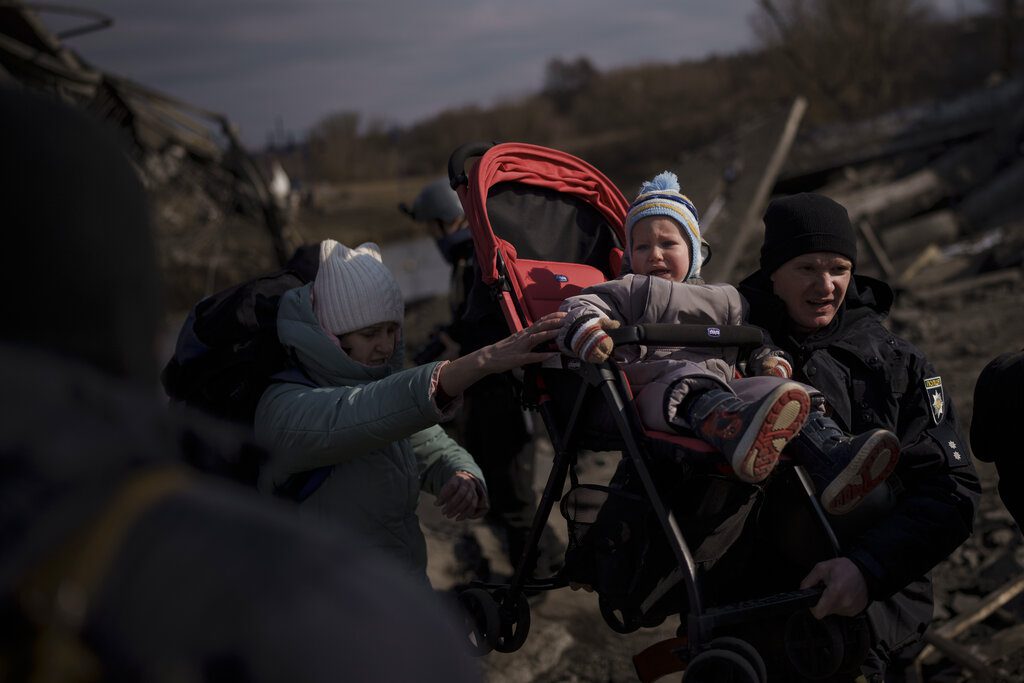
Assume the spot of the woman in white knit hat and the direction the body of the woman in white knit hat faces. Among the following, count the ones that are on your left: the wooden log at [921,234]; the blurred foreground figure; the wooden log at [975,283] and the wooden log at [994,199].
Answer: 3

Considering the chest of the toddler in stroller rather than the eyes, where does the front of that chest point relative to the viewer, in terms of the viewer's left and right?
facing the viewer and to the right of the viewer

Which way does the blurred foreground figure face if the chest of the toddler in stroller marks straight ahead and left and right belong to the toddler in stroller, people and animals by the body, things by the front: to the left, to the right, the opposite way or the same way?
the opposite way

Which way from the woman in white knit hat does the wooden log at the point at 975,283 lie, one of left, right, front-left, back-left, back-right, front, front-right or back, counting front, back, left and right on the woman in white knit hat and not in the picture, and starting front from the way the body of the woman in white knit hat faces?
left

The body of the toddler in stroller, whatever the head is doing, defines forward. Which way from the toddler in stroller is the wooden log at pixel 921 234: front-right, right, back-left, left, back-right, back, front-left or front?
back-left

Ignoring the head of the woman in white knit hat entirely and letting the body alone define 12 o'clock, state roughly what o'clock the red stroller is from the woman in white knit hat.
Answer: The red stroller is roughly at 11 o'clock from the woman in white knit hat.

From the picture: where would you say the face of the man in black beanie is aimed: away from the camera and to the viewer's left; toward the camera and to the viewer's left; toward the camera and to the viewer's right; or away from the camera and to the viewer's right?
toward the camera and to the viewer's left

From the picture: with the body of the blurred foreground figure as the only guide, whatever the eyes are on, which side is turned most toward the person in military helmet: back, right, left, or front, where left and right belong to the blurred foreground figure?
front

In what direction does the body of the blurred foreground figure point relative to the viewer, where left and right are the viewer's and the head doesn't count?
facing away from the viewer

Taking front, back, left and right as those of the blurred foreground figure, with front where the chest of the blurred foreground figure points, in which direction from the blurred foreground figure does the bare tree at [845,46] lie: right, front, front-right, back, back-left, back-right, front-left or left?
front-right

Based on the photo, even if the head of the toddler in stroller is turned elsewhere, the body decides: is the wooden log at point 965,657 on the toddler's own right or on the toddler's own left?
on the toddler's own left

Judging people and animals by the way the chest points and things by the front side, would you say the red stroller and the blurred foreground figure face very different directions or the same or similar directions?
very different directions
